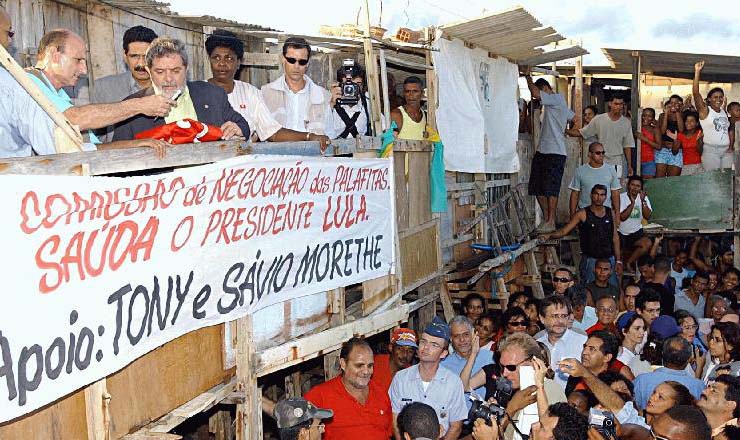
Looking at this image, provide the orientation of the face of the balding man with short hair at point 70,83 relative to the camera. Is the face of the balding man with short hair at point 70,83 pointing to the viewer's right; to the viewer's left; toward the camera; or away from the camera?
to the viewer's right

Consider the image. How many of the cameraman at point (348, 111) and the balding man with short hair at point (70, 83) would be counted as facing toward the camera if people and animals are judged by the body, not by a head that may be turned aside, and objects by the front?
1

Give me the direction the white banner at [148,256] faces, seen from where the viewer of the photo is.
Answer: facing the viewer and to the right of the viewer

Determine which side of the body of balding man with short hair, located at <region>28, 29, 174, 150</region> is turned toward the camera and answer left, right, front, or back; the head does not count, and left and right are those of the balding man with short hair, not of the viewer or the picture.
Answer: right

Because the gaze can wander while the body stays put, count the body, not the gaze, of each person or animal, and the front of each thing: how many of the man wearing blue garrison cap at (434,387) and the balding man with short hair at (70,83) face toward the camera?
1

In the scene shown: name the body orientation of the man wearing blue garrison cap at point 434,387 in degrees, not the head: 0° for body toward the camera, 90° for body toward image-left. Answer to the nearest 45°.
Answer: approximately 0°

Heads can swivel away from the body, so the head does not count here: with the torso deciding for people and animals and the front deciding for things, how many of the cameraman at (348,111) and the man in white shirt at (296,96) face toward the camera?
2

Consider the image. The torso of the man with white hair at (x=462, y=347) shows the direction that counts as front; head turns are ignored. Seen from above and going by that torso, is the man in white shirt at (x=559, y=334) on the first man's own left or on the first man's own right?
on the first man's own left

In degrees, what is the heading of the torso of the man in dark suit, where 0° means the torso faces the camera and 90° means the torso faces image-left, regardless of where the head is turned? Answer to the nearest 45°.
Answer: approximately 0°

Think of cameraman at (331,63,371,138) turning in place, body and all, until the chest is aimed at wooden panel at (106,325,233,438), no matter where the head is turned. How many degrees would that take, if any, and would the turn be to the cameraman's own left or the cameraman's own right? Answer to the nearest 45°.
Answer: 0° — they already face it
